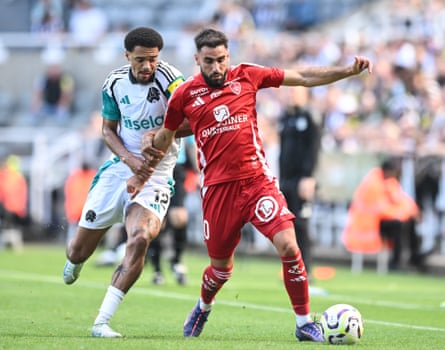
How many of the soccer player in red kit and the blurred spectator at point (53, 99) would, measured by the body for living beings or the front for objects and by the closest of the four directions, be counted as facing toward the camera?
2

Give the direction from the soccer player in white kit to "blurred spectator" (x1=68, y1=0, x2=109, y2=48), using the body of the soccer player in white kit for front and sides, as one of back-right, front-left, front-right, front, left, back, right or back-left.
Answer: back-left

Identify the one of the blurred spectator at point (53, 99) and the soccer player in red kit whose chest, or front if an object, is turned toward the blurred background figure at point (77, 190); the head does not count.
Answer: the blurred spectator

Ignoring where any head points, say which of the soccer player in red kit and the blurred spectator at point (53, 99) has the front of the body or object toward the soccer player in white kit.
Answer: the blurred spectator

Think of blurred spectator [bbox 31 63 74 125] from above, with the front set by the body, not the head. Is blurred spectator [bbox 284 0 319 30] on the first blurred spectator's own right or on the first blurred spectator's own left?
on the first blurred spectator's own left

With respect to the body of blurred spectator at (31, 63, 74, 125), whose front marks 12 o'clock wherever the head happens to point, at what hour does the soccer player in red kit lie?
The soccer player in red kit is roughly at 12 o'clock from the blurred spectator.

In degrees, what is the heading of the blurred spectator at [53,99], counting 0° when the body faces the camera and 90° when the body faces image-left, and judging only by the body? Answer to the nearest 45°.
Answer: approximately 0°

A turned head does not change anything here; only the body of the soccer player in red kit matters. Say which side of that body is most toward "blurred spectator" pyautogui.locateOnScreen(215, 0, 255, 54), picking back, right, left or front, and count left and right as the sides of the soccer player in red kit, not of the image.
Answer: back
